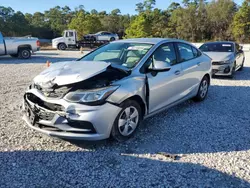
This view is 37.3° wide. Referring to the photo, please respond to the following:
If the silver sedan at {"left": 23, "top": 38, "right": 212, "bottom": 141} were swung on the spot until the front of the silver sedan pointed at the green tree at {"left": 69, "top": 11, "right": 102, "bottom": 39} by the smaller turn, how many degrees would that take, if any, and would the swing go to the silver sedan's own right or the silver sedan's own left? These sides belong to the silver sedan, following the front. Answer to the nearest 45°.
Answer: approximately 135° to the silver sedan's own right

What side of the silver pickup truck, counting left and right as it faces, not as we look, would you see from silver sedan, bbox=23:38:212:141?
left

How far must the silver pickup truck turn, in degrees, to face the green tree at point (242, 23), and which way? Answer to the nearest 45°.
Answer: approximately 135° to its right

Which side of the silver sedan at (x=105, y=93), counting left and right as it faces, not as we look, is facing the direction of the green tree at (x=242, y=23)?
back

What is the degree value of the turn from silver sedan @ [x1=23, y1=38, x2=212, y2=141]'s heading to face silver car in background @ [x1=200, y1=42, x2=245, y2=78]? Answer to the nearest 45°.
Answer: approximately 180°

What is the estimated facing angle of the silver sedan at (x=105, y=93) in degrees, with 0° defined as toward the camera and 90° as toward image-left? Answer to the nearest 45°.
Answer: approximately 45°

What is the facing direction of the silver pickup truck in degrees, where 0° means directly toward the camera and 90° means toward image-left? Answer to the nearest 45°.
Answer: approximately 90°
